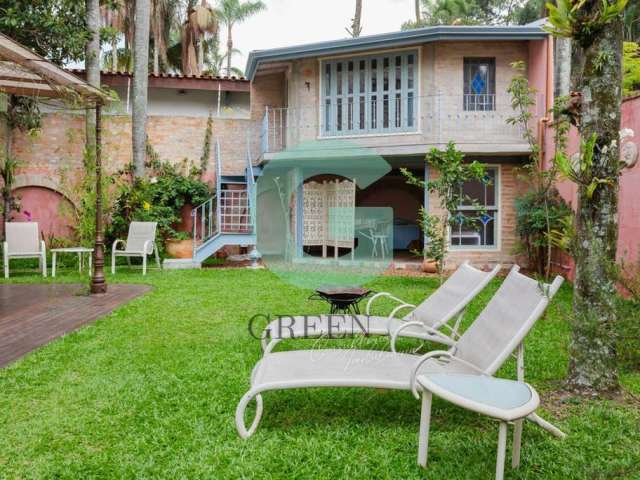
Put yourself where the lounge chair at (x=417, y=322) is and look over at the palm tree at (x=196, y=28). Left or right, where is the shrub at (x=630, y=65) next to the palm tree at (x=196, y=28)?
right

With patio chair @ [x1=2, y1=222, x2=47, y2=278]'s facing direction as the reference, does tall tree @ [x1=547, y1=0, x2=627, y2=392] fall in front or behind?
in front

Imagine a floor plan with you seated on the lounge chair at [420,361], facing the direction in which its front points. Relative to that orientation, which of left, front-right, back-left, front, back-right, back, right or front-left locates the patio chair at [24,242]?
front-right

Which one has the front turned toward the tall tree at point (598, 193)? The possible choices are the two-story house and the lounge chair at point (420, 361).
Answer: the two-story house

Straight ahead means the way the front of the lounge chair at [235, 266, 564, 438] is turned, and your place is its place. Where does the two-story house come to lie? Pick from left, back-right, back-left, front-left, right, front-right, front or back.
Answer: right

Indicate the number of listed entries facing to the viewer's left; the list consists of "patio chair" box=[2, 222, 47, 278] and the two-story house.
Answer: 0

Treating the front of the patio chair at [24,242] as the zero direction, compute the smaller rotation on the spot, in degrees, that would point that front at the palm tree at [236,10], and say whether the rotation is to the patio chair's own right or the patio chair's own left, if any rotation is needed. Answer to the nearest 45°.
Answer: approximately 135° to the patio chair's own left

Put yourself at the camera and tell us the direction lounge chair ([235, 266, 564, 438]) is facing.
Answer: facing to the left of the viewer

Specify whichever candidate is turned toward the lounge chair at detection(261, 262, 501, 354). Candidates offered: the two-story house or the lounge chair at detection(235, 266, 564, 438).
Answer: the two-story house

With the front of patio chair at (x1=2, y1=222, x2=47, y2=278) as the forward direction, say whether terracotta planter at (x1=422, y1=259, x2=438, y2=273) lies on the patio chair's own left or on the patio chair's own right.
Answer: on the patio chair's own left

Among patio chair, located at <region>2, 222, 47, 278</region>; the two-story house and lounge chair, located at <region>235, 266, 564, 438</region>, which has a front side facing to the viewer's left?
the lounge chair

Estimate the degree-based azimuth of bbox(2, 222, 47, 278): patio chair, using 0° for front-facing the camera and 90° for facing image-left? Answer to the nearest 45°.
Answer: approximately 0°

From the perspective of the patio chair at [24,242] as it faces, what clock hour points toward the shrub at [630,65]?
The shrub is roughly at 10 o'clock from the patio chair.
